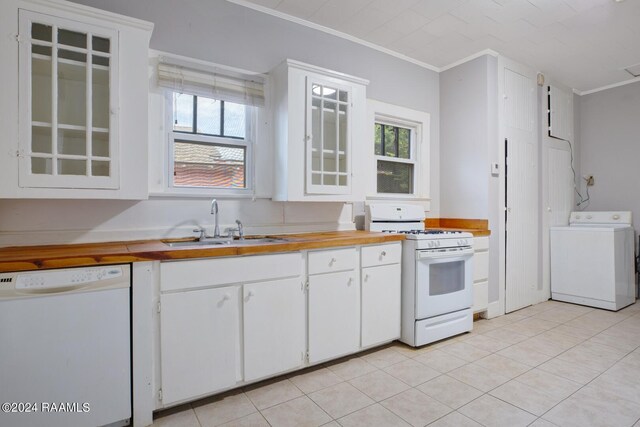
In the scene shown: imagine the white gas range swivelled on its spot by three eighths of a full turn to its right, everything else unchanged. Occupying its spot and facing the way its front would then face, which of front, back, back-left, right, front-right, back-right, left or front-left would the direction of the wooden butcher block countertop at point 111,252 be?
front-left

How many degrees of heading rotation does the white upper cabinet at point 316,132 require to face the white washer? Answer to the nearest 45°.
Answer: approximately 45° to its left

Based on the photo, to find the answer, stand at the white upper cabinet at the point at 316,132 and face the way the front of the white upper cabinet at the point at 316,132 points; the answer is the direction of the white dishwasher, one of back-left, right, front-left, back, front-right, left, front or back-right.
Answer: right

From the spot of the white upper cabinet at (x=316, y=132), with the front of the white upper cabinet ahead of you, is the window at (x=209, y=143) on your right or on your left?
on your right

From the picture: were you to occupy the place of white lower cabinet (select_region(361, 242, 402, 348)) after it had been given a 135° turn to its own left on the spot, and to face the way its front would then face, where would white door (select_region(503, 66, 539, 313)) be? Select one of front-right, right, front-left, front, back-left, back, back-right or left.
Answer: front-right

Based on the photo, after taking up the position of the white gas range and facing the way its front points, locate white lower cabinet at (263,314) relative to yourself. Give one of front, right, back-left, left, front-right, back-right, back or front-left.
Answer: right

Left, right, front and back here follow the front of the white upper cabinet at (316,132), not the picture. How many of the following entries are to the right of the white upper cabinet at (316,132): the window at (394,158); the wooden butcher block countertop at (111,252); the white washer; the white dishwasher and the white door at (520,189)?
2

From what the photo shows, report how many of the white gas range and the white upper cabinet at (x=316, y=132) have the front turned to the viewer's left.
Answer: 0

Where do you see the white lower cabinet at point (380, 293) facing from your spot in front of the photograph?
facing the viewer and to the right of the viewer
